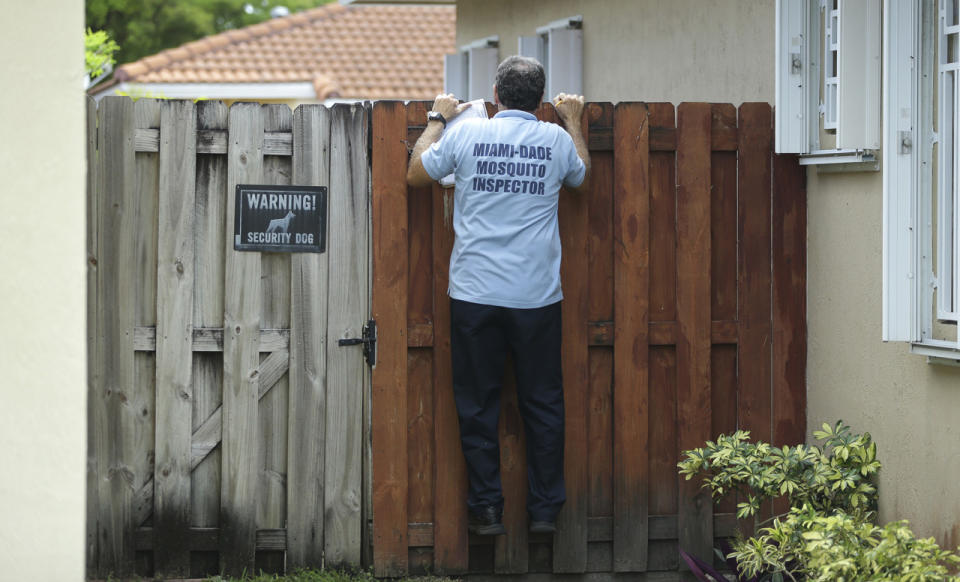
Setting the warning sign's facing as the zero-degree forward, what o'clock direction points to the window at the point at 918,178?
The window is roughly at 10 o'clock from the warning sign.

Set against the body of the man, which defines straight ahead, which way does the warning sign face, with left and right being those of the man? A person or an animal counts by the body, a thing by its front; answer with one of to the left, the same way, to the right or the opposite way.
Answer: the opposite way

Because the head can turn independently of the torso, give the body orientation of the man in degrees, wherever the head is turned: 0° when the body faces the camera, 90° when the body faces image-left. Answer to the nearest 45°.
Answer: approximately 180°

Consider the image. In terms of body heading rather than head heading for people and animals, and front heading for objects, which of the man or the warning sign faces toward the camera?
the warning sign

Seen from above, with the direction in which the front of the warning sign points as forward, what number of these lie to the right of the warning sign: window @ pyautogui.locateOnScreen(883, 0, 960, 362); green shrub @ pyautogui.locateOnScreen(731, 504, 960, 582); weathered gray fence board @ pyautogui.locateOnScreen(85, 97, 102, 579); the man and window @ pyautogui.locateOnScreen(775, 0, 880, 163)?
1

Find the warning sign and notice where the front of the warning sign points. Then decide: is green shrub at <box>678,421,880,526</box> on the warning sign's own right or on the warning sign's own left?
on the warning sign's own left

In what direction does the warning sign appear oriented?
toward the camera

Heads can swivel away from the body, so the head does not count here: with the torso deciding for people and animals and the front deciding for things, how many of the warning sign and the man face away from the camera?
1

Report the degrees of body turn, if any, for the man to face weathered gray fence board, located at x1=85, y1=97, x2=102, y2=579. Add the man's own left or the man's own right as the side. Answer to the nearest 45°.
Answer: approximately 90° to the man's own left

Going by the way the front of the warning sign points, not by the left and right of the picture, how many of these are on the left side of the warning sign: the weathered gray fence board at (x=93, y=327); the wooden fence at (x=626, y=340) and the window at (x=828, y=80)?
2

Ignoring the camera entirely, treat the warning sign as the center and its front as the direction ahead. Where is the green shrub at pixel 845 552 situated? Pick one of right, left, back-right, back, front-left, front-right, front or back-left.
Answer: front-left

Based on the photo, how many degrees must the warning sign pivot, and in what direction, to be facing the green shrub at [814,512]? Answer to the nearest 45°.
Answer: approximately 90° to its left

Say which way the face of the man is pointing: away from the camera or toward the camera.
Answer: away from the camera

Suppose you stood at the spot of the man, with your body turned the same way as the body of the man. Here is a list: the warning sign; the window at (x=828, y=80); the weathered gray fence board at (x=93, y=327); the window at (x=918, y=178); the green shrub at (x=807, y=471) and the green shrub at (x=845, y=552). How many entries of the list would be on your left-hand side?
2

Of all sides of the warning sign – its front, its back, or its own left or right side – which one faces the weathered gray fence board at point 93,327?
right

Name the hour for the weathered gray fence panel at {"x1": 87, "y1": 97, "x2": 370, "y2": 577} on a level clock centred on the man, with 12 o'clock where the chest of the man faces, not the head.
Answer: The weathered gray fence panel is roughly at 9 o'clock from the man.

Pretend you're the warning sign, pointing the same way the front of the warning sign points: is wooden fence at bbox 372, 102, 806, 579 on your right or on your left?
on your left

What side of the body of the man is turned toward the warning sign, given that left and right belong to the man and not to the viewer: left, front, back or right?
left
